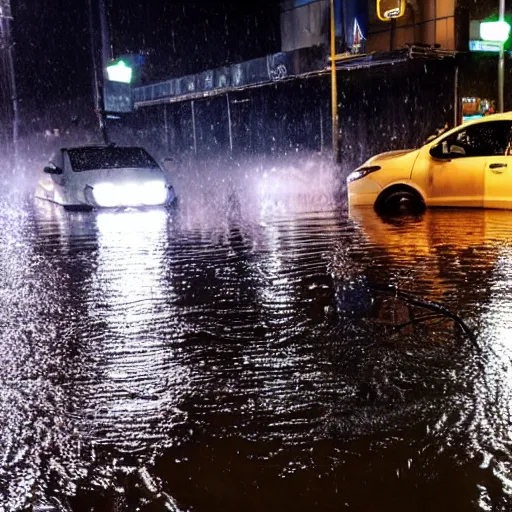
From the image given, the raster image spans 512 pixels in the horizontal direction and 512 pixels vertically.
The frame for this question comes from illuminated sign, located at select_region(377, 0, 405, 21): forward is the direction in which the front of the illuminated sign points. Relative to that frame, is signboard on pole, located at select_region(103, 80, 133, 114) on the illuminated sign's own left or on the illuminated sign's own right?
on the illuminated sign's own right

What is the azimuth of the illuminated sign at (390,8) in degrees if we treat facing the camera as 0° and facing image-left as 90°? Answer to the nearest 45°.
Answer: approximately 0°

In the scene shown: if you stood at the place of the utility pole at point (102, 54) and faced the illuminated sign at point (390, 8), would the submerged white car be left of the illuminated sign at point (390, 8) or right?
right

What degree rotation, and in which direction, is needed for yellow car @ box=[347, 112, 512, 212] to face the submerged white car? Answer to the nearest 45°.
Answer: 0° — it already faces it

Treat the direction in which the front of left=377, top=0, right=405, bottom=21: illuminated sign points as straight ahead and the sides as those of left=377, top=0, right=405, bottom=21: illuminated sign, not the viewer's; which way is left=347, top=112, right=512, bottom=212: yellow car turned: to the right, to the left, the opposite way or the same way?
to the right

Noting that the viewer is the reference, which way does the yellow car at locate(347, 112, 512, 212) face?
facing to the left of the viewer

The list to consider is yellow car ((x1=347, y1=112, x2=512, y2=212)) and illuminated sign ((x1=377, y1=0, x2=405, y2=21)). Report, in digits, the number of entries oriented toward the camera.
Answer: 1

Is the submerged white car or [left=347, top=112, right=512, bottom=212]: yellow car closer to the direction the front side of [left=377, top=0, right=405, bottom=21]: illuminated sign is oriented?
the yellow car
